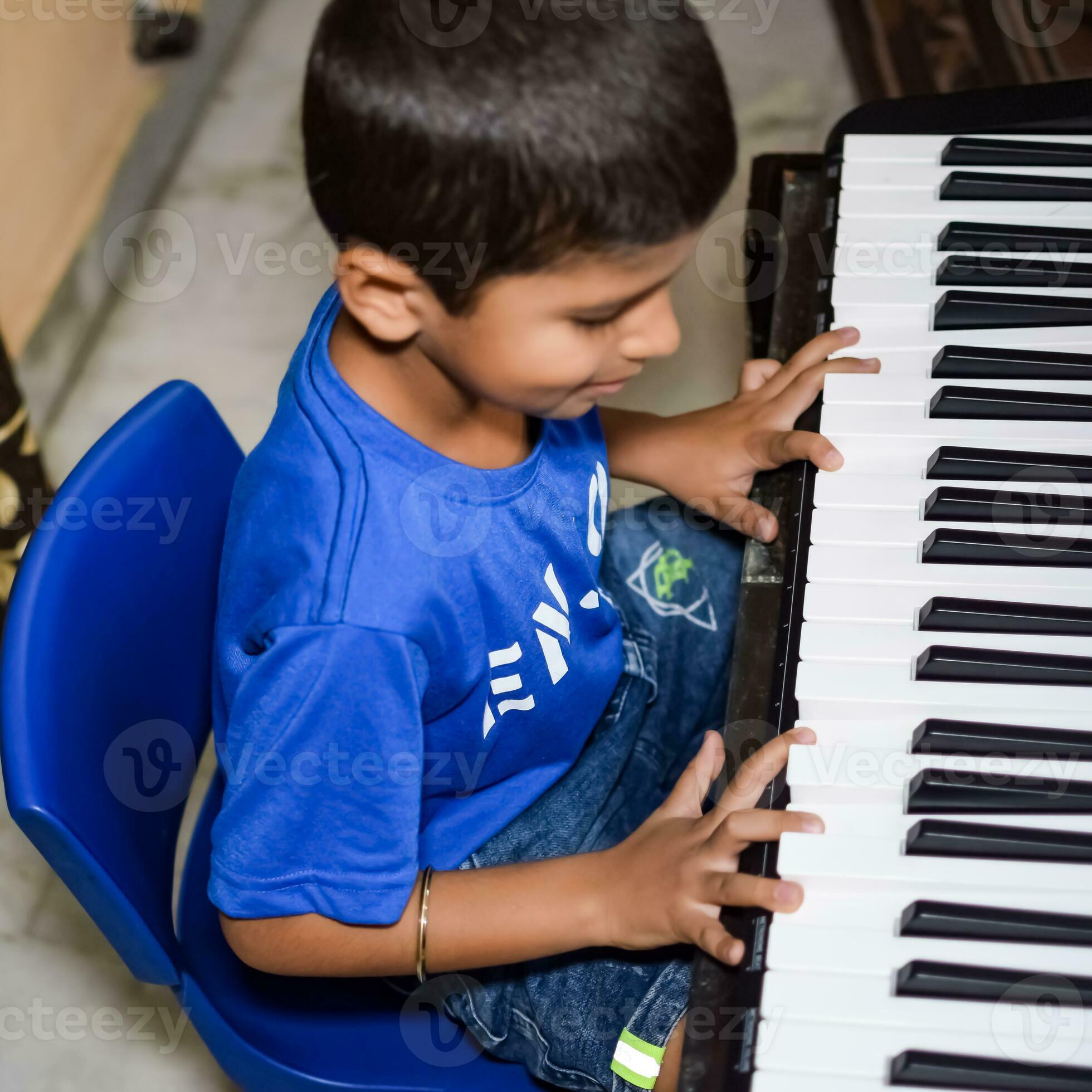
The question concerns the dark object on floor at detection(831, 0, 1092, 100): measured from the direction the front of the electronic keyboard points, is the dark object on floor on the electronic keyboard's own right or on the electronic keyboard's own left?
on the electronic keyboard's own right

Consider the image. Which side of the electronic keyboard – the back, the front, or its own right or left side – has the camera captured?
left
